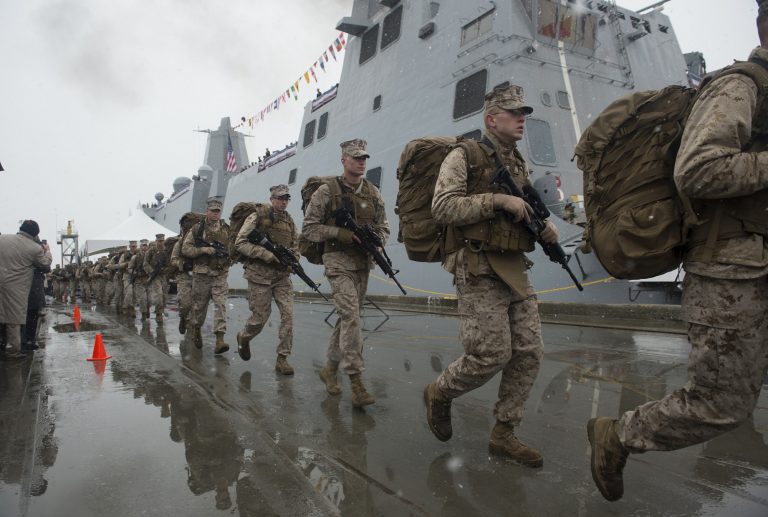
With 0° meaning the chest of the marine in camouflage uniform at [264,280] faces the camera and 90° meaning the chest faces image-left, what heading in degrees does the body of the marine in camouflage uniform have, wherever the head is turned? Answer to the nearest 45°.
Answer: approximately 315°

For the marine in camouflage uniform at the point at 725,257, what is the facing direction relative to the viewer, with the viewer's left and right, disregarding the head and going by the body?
facing to the right of the viewer

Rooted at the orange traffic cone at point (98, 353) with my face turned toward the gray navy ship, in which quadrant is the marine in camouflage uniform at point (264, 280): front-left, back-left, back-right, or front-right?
front-right

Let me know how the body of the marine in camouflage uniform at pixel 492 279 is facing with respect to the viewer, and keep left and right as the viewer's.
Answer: facing the viewer and to the right of the viewer

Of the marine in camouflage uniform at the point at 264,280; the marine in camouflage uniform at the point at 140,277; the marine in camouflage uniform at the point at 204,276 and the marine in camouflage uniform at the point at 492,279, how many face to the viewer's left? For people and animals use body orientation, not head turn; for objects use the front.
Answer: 0

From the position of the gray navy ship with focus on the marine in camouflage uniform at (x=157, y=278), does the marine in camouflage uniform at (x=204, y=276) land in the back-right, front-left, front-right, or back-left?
front-left

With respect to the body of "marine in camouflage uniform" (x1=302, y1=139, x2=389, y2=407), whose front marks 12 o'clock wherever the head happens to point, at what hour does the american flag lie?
The american flag is roughly at 7 o'clock from the marine in camouflage uniform.

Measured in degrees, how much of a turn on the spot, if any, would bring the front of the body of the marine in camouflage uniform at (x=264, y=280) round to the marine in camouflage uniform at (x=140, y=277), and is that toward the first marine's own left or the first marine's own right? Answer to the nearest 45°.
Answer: approximately 135° to the first marine's own left

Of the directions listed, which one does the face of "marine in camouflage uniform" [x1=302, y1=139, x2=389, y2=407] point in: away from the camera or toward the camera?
toward the camera

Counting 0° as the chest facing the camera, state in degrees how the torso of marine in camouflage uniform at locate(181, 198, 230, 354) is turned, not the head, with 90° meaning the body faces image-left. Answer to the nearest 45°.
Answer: approximately 315°

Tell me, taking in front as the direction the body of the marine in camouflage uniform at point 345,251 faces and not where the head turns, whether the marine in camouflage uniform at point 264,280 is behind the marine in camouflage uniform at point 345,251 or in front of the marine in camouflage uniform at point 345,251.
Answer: behind

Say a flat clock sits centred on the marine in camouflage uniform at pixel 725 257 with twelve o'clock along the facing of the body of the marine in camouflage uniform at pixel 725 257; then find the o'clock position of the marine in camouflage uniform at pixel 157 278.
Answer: the marine in camouflage uniform at pixel 157 278 is roughly at 7 o'clock from the marine in camouflage uniform at pixel 725 257.

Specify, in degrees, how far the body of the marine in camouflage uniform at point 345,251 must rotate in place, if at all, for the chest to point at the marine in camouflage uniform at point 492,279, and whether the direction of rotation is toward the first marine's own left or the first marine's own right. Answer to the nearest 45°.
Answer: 0° — they already face them

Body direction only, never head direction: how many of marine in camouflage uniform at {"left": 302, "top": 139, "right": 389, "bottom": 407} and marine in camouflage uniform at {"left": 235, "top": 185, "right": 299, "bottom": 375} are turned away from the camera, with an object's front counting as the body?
0

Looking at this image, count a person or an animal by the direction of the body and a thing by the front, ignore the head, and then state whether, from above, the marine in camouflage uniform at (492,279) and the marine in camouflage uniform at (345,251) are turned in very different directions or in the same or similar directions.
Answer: same or similar directions
